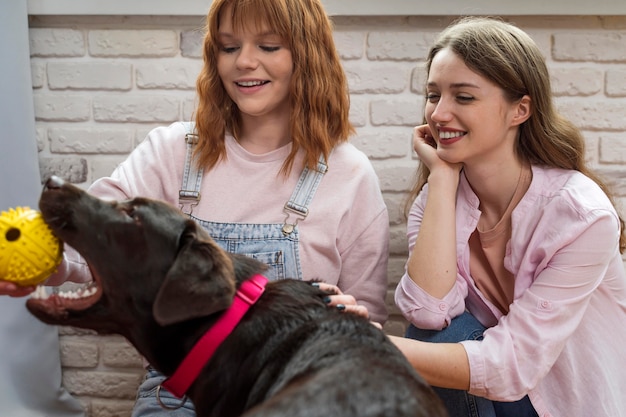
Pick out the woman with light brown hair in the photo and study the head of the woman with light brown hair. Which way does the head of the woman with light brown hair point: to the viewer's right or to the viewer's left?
to the viewer's left

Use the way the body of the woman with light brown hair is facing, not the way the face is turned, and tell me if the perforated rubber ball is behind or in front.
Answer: in front

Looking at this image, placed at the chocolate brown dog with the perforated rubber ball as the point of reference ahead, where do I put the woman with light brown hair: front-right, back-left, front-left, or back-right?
back-right

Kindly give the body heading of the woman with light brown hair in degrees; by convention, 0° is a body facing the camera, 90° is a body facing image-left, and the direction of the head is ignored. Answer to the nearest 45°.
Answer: approximately 45°

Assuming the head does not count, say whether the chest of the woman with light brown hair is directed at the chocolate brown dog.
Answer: yes
